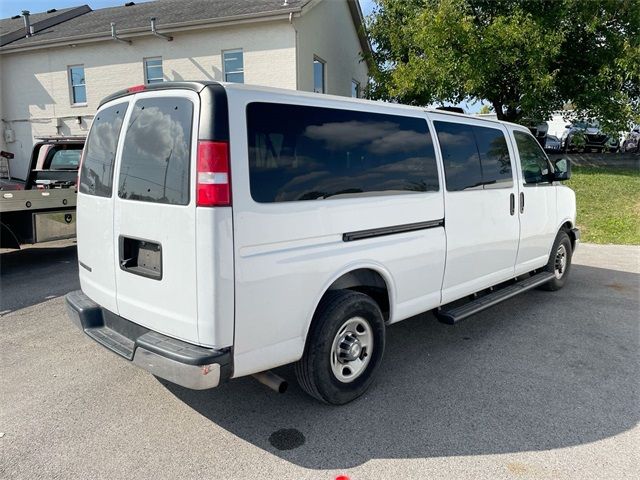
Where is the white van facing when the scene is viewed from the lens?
facing away from the viewer and to the right of the viewer

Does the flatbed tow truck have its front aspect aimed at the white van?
no

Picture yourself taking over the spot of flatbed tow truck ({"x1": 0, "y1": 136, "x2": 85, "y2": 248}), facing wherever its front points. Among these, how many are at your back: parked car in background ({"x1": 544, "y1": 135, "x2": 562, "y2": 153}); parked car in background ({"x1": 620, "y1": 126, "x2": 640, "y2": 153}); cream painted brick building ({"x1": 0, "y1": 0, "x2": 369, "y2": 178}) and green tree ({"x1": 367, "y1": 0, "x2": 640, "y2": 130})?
0

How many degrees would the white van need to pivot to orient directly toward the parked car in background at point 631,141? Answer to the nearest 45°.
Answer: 0° — it already faces it

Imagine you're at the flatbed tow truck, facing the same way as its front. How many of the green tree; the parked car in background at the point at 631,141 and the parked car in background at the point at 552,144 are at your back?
0

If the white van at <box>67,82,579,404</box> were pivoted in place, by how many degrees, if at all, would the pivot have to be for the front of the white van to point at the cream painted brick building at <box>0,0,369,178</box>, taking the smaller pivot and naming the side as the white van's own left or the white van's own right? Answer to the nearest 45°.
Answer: approximately 45° to the white van's own left

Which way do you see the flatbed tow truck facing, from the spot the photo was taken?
facing away from the viewer and to the right of the viewer

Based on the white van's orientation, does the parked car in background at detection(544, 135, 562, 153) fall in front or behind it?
in front

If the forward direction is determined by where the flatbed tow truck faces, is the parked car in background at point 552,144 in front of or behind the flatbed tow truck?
in front

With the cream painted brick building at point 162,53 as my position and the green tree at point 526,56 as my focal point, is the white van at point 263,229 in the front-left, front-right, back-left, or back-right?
front-right

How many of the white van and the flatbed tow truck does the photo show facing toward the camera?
0

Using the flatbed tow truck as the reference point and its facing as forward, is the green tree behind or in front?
in front
